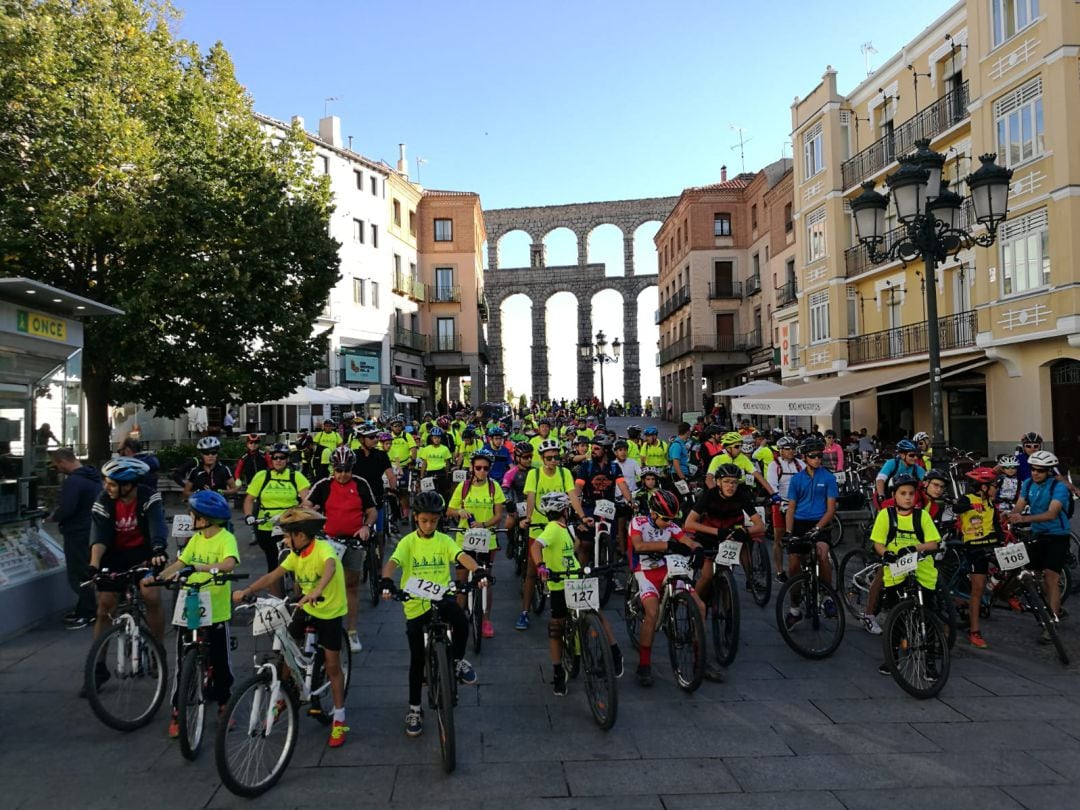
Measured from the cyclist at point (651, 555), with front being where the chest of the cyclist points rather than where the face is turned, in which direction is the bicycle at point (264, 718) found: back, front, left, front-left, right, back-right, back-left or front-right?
right

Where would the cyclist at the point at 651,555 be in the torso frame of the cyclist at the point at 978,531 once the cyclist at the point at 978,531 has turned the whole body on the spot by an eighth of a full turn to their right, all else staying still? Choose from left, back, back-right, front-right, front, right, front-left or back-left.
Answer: front-right

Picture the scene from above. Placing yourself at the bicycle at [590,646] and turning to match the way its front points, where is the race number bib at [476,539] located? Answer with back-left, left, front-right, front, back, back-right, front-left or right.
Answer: back-right

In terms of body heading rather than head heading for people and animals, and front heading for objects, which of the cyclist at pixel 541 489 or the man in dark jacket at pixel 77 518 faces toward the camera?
the cyclist

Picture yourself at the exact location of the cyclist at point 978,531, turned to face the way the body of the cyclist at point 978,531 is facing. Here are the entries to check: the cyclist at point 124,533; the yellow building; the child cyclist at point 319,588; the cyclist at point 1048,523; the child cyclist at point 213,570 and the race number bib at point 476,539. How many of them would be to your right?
4

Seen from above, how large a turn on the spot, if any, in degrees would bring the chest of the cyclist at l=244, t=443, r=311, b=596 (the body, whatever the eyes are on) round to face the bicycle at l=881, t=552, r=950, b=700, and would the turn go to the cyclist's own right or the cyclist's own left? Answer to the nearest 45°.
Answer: approximately 45° to the cyclist's own left

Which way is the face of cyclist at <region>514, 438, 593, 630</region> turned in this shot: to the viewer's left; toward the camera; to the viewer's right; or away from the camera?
toward the camera

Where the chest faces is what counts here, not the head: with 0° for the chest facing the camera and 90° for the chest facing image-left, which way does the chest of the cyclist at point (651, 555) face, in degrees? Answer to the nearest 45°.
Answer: approximately 315°

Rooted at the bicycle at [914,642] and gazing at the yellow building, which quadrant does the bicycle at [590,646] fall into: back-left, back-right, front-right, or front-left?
back-left

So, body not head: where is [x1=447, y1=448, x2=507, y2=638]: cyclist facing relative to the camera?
toward the camera

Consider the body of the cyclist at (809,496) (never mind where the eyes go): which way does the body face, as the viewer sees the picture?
toward the camera

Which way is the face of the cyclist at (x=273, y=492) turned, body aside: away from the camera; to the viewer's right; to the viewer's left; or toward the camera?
toward the camera

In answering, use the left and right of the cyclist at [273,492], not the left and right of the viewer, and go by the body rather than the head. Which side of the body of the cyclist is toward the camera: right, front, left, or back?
front

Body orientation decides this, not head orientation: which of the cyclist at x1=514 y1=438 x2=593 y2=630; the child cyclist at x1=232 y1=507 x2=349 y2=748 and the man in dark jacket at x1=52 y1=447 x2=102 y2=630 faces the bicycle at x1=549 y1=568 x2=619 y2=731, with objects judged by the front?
the cyclist

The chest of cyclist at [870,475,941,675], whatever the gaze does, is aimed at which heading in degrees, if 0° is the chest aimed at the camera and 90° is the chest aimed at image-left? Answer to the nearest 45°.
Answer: approximately 0°

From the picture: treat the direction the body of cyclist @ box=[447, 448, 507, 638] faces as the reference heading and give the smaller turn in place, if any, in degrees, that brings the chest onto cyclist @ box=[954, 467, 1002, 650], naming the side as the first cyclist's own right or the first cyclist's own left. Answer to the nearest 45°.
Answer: approximately 90° to the first cyclist's own left

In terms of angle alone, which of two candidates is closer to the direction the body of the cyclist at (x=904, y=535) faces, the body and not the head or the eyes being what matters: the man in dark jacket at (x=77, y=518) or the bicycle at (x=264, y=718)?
the bicycle

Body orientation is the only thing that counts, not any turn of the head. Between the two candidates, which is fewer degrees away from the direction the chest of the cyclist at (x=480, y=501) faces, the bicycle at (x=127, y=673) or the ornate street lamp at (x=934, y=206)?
the bicycle

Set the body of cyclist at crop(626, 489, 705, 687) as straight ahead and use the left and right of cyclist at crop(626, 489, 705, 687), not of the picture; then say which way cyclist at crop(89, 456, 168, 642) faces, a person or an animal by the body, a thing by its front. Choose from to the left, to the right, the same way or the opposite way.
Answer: the same way

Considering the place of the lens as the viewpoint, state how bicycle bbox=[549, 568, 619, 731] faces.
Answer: facing the viewer

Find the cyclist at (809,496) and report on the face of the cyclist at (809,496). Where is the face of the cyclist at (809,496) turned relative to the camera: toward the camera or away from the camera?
toward the camera

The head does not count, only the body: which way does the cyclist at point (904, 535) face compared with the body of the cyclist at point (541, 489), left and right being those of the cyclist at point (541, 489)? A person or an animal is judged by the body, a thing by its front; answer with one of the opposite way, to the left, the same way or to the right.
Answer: the same way
